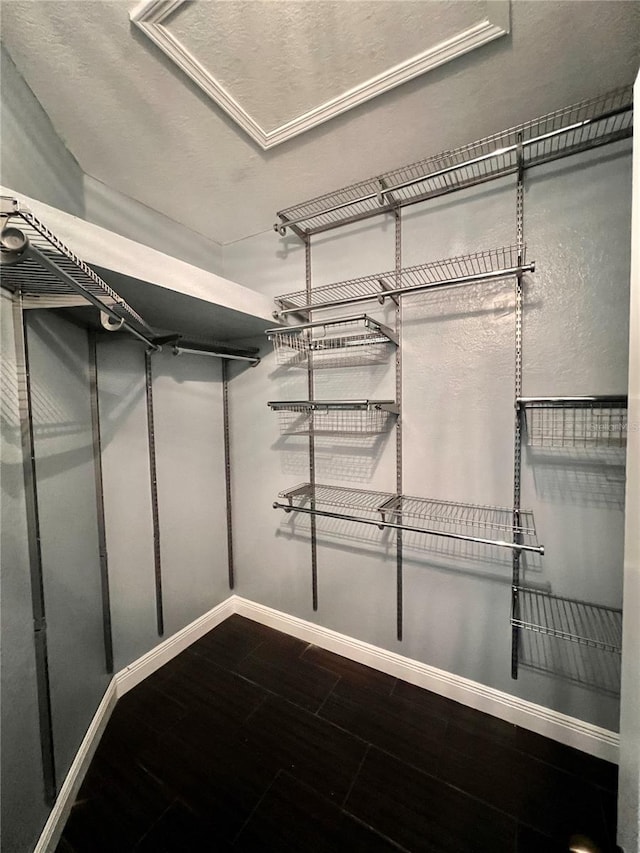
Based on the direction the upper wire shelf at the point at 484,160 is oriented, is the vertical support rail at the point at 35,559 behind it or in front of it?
in front

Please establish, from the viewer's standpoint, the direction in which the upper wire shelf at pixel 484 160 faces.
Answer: facing the viewer and to the left of the viewer

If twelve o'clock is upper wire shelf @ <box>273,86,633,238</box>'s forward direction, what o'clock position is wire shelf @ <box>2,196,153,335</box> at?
The wire shelf is roughly at 12 o'clock from the upper wire shelf.
